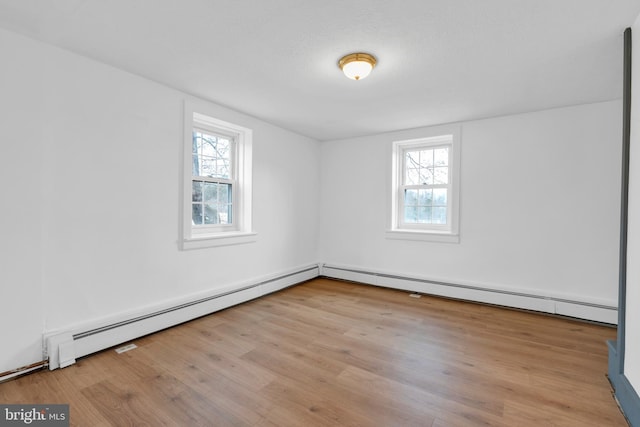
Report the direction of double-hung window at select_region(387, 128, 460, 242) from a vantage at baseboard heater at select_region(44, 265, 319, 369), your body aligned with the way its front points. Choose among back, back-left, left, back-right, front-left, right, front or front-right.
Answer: front-left

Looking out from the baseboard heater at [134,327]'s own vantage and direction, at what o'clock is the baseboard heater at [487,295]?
the baseboard heater at [487,295] is roughly at 11 o'clock from the baseboard heater at [134,327].

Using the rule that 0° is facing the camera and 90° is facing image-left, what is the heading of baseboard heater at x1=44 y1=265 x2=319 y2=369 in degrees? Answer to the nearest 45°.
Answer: approximately 315°
